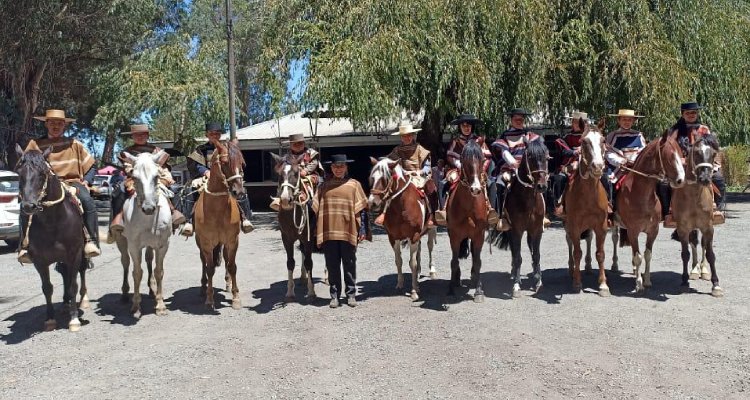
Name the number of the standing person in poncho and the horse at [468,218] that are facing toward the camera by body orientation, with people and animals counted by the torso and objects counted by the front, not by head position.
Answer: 2

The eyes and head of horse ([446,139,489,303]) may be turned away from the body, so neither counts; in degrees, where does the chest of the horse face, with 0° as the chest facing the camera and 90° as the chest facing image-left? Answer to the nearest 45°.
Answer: approximately 0°

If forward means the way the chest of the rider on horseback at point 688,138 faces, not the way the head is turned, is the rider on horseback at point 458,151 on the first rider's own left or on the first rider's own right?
on the first rider's own right

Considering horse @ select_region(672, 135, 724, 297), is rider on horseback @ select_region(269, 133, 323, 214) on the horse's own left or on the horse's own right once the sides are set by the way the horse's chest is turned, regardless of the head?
on the horse's own right
